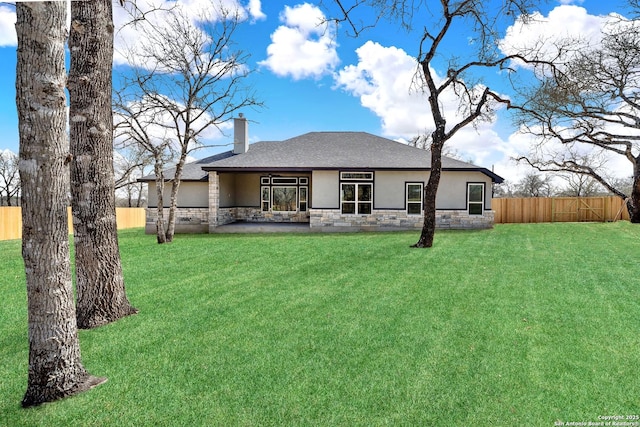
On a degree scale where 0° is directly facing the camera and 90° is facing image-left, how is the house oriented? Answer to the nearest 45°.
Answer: approximately 180°

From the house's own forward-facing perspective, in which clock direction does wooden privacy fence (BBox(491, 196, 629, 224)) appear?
The wooden privacy fence is roughly at 2 o'clock from the house.

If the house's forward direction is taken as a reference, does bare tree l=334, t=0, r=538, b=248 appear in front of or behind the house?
behind

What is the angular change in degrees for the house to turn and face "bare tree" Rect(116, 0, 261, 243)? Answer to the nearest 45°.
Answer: approximately 135° to its left

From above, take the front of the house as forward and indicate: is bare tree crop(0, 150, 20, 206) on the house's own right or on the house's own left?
on the house's own left

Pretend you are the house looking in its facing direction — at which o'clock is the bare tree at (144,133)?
The bare tree is roughly at 8 o'clock from the house.
